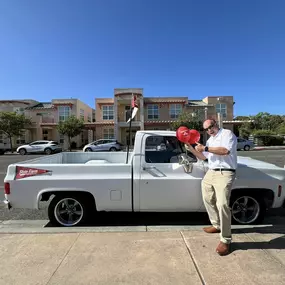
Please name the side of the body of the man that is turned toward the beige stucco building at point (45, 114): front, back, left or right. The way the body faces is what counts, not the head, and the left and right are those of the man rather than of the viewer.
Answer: right

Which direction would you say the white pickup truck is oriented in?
to the viewer's right

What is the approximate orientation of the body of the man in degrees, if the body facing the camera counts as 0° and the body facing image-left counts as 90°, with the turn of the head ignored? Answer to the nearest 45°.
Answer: approximately 45°

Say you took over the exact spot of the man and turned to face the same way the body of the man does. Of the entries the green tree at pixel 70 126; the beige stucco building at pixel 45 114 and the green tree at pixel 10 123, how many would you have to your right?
3

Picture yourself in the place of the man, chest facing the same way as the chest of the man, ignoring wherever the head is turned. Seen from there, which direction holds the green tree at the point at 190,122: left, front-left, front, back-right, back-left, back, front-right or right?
back-right

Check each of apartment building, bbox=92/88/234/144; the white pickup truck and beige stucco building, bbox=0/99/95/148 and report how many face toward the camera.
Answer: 2

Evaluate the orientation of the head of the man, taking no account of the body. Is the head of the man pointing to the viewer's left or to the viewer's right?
to the viewer's left

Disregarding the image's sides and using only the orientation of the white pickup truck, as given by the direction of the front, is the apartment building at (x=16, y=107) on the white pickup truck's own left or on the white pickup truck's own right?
on the white pickup truck's own left

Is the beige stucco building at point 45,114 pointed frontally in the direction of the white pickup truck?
yes
